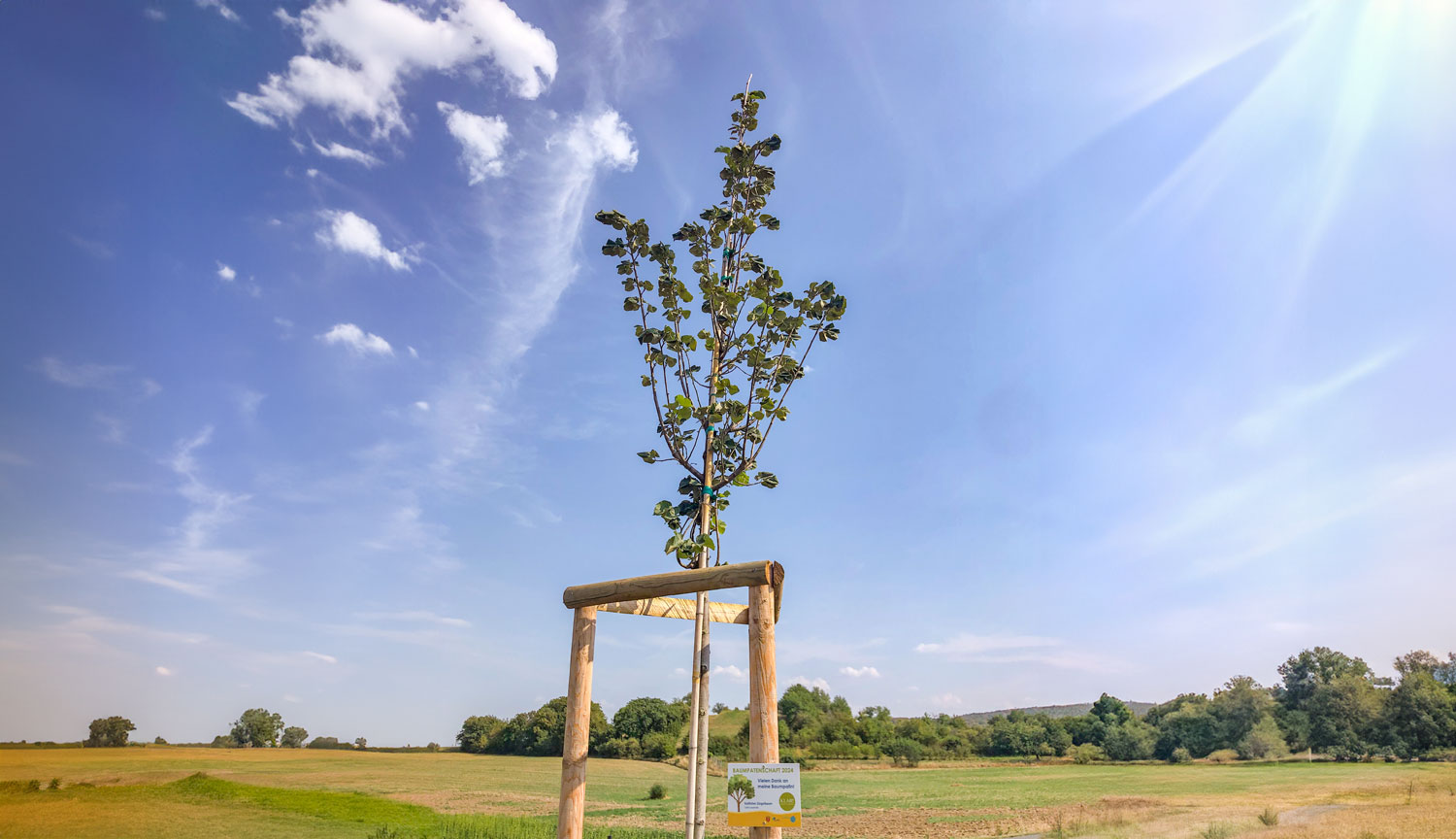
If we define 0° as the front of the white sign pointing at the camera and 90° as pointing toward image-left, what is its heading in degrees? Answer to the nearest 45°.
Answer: approximately 0°

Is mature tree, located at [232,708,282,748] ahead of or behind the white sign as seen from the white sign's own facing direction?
behind
